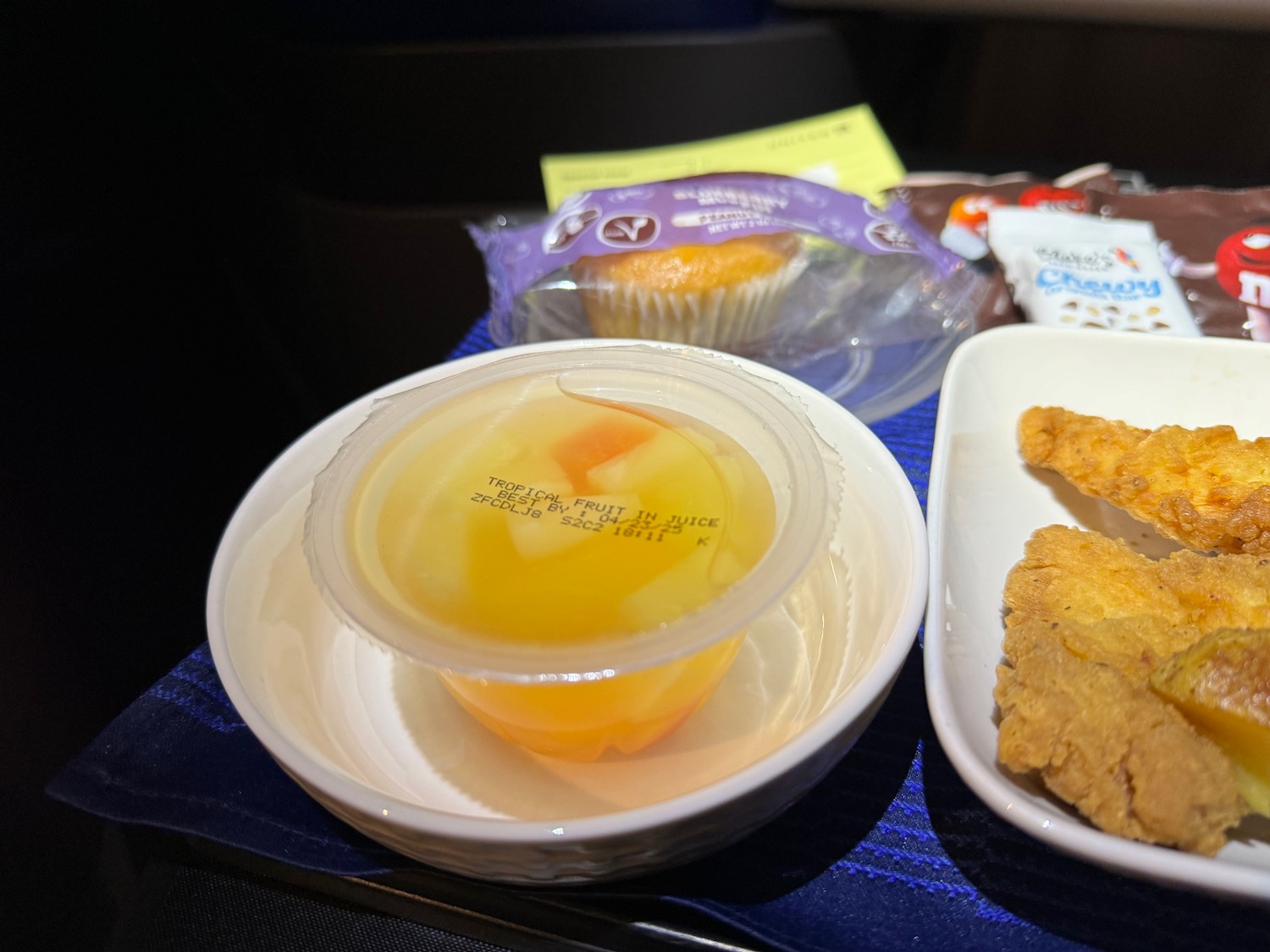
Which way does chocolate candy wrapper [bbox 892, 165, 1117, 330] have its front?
toward the camera

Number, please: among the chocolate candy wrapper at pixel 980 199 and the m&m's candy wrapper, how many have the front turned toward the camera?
2

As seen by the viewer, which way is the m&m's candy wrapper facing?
toward the camera

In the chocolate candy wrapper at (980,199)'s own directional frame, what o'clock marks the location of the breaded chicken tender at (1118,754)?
The breaded chicken tender is roughly at 12 o'clock from the chocolate candy wrapper.

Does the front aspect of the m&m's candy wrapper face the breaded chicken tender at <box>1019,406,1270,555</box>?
yes

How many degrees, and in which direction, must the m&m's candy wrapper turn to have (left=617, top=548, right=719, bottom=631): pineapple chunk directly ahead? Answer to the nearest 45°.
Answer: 0° — it already faces it

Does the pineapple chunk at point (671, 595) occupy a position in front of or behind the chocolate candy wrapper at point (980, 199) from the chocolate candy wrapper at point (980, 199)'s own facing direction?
in front

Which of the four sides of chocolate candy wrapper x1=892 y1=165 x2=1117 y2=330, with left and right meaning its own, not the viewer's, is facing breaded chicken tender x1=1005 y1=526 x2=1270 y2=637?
front
